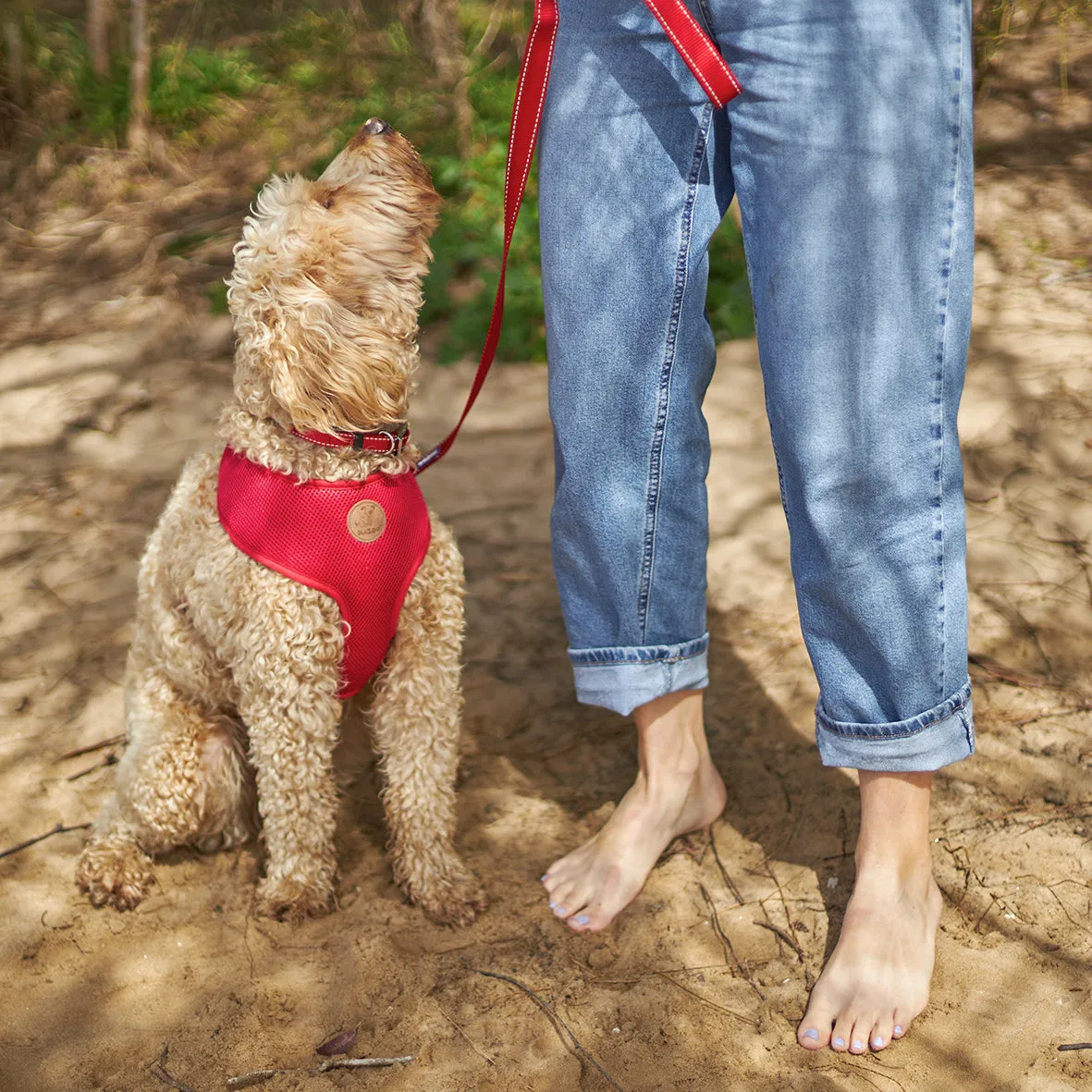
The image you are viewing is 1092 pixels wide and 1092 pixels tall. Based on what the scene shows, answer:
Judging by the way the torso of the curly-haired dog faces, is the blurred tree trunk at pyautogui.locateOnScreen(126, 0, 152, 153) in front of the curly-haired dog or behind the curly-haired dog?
behind

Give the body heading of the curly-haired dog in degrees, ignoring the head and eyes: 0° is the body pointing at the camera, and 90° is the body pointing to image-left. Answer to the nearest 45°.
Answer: approximately 315°

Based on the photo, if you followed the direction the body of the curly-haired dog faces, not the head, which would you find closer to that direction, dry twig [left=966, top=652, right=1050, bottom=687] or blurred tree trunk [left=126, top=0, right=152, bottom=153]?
the dry twig

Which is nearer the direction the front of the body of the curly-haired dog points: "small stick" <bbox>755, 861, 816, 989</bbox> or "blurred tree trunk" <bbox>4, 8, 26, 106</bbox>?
the small stick

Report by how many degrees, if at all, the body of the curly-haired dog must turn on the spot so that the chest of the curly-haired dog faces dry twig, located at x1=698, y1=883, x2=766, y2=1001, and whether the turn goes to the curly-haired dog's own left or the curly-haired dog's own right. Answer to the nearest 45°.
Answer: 0° — it already faces it

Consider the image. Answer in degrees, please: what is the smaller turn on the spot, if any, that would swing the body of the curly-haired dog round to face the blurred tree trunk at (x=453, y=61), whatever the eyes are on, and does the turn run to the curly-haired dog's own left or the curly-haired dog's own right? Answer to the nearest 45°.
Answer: approximately 135° to the curly-haired dog's own left

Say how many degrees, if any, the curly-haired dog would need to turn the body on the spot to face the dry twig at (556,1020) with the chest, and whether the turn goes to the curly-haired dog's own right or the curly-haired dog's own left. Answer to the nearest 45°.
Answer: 0° — it already faces it

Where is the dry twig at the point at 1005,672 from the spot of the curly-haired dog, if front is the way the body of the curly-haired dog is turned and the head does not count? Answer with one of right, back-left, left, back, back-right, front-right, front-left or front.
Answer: front-left

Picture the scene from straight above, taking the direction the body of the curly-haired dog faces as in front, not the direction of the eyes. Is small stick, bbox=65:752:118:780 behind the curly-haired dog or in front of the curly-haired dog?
behind
